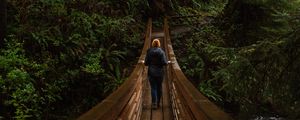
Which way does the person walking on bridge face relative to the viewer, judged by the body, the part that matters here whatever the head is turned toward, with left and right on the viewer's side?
facing away from the viewer

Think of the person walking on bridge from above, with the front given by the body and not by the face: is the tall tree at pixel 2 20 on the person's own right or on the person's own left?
on the person's own left
